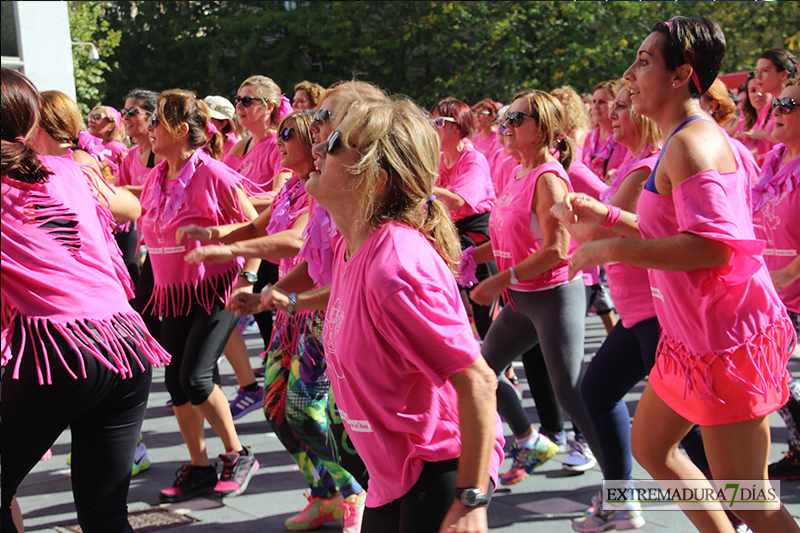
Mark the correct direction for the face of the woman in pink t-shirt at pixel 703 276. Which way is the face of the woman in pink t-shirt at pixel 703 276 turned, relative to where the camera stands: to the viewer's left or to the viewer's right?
to the viewer's left

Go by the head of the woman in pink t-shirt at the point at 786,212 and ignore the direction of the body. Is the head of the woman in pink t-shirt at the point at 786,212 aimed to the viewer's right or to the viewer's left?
to the viewer's left

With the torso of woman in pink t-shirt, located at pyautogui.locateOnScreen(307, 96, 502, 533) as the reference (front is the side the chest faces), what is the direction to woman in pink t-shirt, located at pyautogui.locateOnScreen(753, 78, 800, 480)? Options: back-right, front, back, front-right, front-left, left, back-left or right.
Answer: back-right

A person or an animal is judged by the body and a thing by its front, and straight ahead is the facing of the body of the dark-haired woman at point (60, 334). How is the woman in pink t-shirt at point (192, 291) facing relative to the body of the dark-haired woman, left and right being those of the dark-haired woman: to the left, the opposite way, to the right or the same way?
to the left

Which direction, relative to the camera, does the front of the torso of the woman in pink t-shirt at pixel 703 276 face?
to the viewer's left

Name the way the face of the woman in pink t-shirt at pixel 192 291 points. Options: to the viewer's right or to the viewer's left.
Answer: to the viewer's left

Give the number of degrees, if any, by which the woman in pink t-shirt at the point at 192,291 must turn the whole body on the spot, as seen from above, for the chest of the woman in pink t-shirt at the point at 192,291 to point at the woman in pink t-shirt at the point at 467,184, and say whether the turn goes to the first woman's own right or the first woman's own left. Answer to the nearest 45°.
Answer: approximately 180°

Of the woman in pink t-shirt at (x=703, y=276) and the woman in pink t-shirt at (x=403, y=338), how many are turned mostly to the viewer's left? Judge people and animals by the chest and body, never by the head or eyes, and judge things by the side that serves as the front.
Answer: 2

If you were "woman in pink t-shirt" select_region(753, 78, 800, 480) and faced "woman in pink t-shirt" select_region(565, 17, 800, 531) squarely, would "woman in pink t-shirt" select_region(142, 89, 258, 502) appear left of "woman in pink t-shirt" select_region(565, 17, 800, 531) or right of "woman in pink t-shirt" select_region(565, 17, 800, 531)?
right

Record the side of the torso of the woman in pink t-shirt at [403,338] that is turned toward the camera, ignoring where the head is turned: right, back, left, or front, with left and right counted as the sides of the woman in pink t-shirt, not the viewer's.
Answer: left

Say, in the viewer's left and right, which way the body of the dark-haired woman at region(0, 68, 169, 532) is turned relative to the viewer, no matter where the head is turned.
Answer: facing away from the viewer and to the left of the viewer

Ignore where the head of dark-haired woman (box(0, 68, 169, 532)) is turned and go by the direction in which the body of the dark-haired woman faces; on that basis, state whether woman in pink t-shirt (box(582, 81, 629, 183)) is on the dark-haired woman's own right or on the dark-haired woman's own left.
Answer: on the dark-haired woman's own right

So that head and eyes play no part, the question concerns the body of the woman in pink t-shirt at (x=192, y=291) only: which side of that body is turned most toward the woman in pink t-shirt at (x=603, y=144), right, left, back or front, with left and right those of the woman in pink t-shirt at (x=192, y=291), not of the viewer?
back

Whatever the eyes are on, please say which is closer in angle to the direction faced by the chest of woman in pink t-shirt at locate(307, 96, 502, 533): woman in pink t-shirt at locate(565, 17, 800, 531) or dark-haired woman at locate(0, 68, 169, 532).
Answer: the dark-haired woman

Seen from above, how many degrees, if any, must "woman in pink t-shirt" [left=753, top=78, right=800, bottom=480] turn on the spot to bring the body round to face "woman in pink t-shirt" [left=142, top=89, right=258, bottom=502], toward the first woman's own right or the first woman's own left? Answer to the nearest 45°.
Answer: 0° — they already face them
